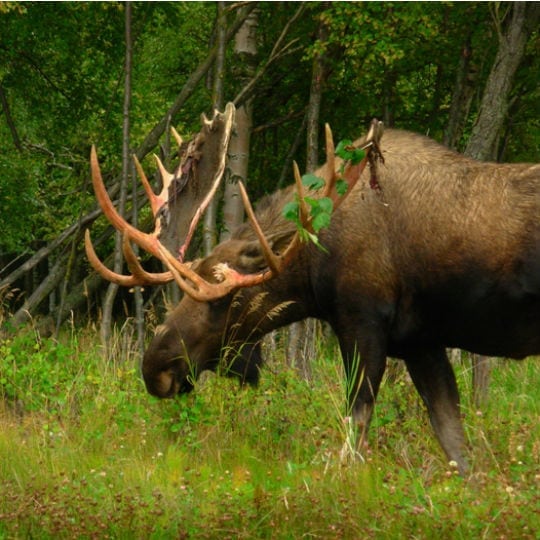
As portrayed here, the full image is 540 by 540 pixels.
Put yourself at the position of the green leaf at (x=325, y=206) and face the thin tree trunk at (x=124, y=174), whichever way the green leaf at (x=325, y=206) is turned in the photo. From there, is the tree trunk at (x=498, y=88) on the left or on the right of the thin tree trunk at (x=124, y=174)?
right

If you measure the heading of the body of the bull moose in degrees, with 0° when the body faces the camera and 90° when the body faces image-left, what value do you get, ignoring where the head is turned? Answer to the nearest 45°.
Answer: approximately 90°

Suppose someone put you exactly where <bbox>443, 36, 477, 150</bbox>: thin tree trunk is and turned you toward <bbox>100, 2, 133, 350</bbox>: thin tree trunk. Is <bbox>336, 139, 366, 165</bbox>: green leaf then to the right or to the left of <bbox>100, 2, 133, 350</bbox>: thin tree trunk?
left

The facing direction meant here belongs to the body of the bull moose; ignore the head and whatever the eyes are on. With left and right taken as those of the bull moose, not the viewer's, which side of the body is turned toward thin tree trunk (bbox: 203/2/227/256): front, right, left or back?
right
